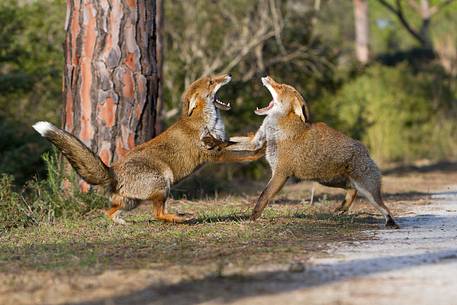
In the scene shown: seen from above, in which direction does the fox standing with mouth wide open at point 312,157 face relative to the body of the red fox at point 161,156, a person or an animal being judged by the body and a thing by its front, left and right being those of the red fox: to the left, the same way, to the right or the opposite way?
the opposite way

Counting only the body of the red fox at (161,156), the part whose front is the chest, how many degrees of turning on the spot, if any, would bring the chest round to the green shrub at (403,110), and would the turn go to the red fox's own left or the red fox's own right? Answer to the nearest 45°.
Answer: approximately 45° to the red fox's own left

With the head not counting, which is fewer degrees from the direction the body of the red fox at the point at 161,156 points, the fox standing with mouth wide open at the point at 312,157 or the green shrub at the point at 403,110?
the fox standing with mouth wide open

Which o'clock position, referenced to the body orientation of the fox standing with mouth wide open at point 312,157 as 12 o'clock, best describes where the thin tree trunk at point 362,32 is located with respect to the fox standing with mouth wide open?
The thin tree trunk is roughly at 3 o'clock from the fox standing with mouth wide open.

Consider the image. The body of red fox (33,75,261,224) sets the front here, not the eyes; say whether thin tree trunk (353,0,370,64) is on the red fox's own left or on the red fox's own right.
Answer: on the red fox's own left

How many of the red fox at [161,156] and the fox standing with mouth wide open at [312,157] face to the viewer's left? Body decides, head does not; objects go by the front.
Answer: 1

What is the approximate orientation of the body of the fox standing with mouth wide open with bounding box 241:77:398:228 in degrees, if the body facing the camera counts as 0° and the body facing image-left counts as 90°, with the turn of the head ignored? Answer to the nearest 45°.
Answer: approximately 90°

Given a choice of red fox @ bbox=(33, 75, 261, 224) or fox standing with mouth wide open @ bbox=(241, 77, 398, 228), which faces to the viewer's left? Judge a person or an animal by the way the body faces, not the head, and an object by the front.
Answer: the fox standing with mouth wide open

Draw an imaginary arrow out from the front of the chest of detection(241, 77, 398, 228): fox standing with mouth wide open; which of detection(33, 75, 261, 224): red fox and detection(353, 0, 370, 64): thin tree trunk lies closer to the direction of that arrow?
the red fox

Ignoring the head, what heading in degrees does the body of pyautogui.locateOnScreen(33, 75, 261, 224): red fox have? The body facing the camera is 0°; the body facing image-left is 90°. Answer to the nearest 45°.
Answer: approximately 270°

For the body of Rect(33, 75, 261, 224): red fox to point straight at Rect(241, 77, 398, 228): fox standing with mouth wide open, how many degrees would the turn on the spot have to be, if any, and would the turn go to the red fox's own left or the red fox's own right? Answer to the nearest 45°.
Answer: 0° — it already faces it
